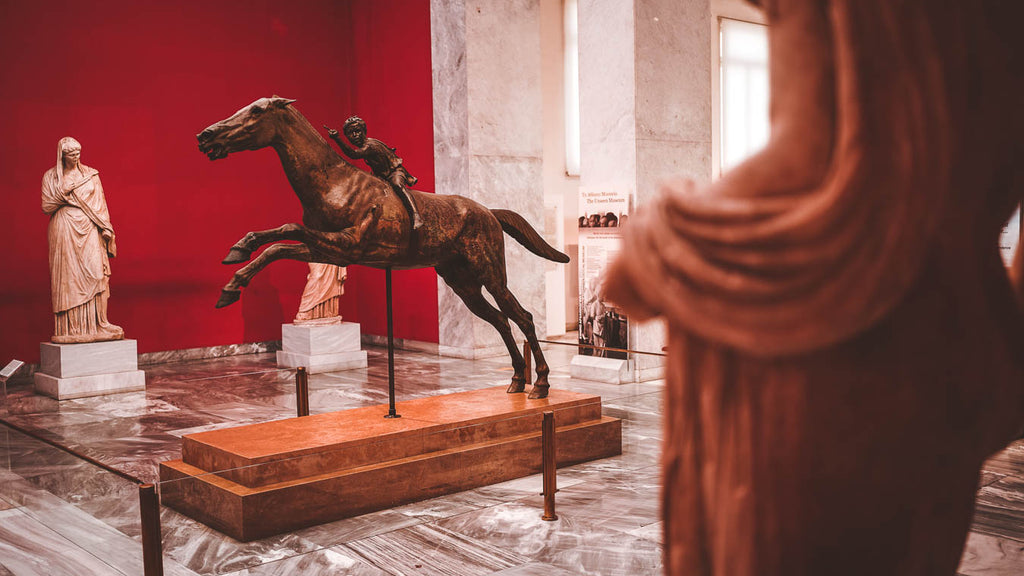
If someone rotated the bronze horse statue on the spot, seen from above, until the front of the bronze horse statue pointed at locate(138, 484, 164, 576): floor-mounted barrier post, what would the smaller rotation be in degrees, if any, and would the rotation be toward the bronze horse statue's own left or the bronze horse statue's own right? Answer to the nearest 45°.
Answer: approximately 90° to the bronze horse statue's own left

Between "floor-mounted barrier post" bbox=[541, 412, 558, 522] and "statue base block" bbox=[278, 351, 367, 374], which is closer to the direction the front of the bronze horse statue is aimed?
the statue base block

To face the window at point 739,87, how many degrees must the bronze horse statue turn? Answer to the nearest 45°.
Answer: approximately 135° to its right

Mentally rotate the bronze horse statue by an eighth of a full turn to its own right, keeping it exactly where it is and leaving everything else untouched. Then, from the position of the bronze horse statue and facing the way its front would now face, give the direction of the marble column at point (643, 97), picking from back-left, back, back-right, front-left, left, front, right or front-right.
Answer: right

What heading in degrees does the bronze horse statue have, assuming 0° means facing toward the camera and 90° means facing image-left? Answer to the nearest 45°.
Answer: approximately 90°

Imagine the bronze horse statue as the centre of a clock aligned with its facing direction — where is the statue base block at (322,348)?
The statue base block is roughly at 3 o'clock from the bronze horse statue.

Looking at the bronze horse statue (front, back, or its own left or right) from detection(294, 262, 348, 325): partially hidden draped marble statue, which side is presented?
right

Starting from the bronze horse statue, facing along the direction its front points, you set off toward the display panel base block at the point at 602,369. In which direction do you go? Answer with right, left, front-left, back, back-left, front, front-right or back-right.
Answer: back-right
